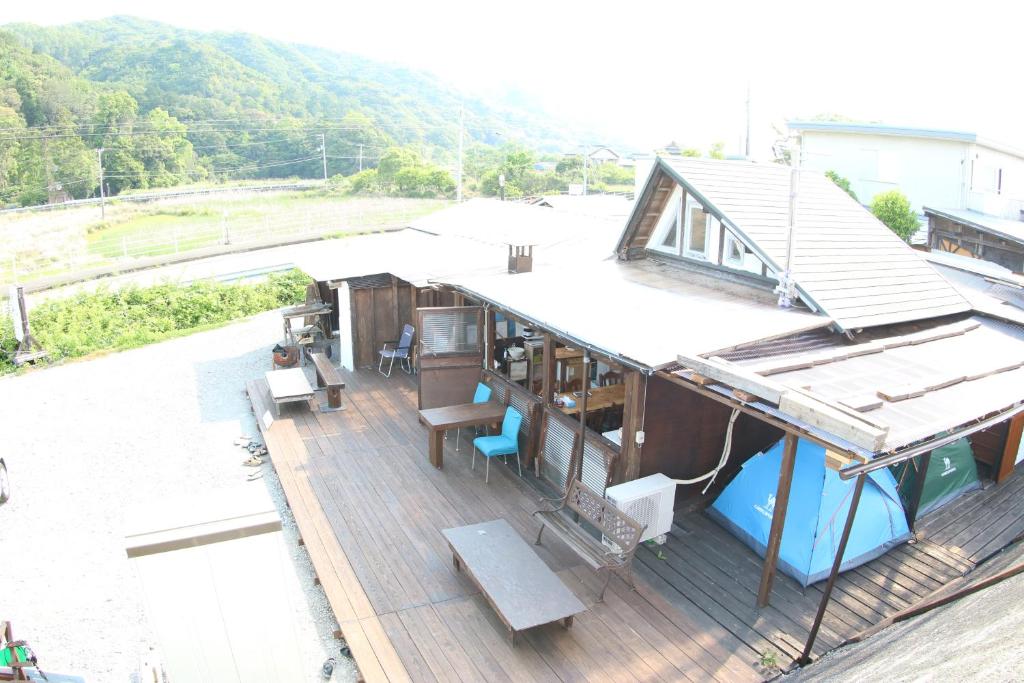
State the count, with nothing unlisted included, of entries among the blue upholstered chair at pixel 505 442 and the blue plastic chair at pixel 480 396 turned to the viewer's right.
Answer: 0

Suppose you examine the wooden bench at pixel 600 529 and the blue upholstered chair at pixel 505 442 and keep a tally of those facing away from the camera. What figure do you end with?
0

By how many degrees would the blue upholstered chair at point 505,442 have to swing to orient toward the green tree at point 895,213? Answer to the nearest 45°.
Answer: approximately 180°

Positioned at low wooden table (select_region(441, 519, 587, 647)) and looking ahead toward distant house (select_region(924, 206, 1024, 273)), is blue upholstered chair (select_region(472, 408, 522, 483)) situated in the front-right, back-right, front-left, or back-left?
front-left

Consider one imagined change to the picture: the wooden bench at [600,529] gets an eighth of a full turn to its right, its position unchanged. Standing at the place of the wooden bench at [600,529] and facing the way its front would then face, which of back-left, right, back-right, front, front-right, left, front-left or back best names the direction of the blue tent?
back

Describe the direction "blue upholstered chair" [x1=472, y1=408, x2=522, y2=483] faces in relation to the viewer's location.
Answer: facing the viewer and to the left of the viewer

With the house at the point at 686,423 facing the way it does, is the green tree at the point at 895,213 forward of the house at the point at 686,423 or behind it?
behind

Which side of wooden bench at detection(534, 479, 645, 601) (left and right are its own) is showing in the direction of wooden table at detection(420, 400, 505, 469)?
right

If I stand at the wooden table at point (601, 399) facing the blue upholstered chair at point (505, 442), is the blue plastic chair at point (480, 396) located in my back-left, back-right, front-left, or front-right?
front-right

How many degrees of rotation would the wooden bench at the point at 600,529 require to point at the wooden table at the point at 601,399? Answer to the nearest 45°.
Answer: approximately 135° to its right

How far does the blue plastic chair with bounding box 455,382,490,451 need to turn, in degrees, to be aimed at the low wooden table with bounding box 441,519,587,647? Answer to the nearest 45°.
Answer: approximately 45° to its left

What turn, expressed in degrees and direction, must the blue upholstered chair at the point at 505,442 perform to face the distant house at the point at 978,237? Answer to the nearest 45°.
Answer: approximately 180°

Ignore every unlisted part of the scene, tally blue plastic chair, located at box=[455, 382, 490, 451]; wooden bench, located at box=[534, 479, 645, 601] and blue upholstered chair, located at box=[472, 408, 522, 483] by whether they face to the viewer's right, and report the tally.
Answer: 0
